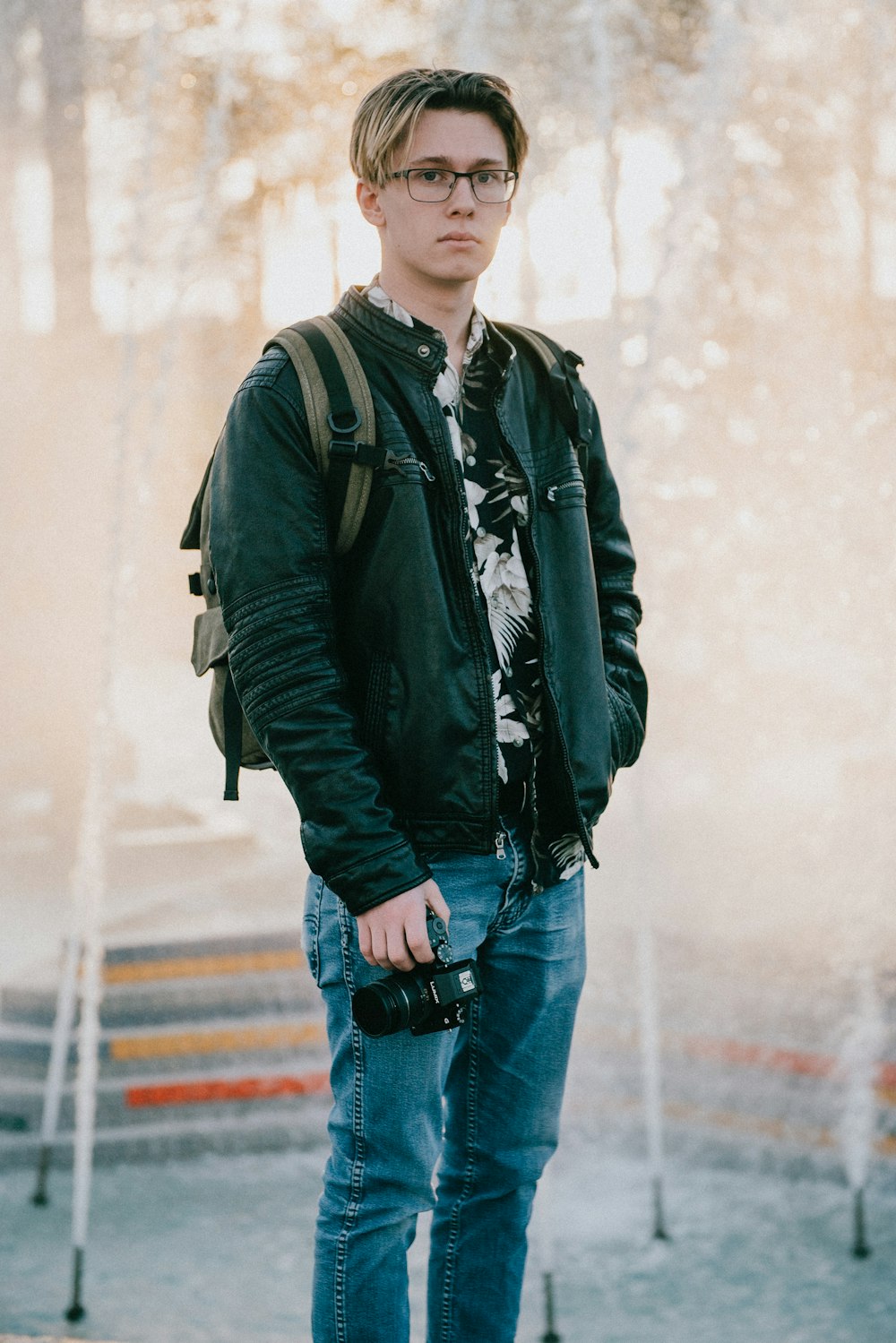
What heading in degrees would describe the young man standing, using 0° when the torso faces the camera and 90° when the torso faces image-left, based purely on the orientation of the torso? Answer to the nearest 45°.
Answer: approximately 315°

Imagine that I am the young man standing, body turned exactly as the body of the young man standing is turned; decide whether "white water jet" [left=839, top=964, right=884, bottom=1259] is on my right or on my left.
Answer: on my left

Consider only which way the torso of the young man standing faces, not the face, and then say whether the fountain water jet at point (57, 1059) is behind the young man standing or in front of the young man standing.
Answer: behind

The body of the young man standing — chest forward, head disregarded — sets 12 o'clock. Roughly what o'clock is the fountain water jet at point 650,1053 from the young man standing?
The fountain water jet is roughly at 8 o'clock from the young man standing.
